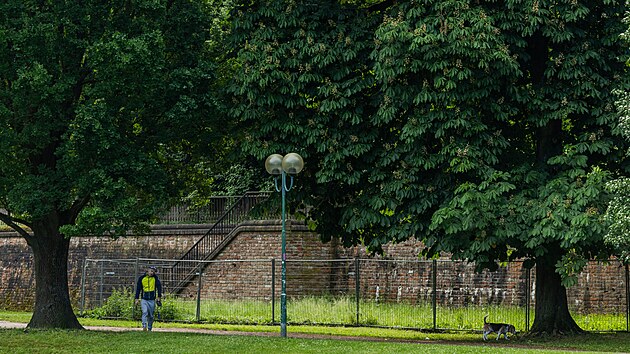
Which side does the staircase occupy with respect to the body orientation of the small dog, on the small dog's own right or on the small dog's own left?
on the small dog's own left

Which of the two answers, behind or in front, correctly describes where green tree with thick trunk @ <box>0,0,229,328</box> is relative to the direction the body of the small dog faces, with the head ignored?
behind

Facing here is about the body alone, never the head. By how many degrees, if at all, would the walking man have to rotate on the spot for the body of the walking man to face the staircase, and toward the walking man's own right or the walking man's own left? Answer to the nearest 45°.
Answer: approximately 180°

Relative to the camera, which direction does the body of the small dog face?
to the viewer's right

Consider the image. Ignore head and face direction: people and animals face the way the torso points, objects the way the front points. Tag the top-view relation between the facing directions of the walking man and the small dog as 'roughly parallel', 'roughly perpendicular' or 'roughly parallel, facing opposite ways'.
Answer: roughly perpendicular

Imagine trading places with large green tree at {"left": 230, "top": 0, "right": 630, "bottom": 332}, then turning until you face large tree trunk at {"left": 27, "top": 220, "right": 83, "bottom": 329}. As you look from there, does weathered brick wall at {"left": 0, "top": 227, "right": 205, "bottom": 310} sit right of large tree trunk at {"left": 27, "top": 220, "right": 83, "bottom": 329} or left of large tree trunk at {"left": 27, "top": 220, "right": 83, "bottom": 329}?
right

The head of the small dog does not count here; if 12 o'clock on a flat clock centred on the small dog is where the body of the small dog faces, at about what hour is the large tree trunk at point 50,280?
The large tree trunk is roughly at 6 o'clock from the small dog.

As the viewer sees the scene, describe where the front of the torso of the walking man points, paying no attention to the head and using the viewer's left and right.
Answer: facing the viewer

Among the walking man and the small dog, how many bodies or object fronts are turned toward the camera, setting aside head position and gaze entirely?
1

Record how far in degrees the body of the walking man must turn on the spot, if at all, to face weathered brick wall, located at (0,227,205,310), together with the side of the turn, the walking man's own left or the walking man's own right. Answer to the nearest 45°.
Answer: approximately 180°
